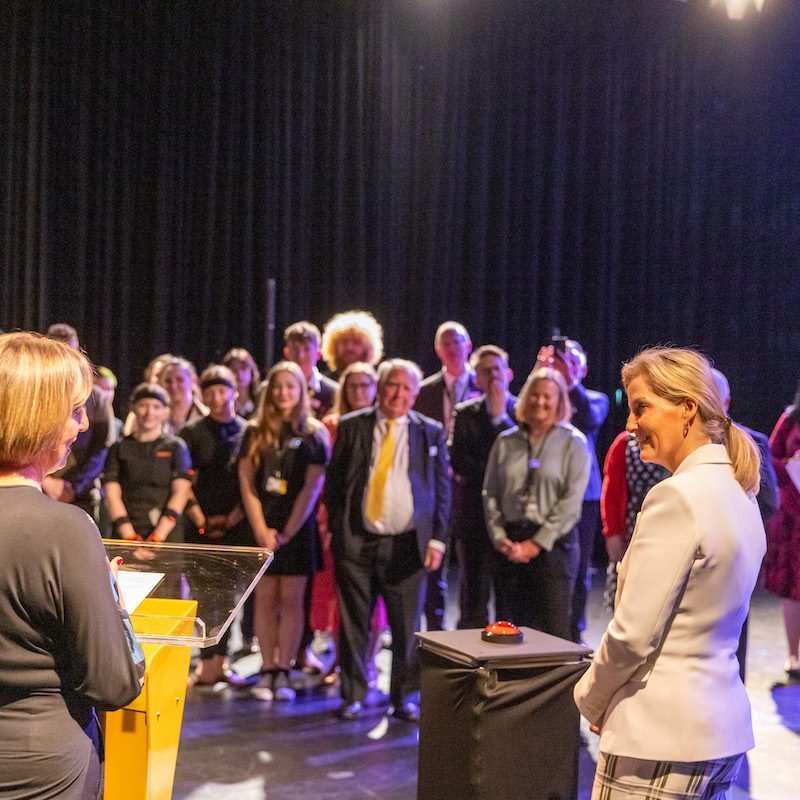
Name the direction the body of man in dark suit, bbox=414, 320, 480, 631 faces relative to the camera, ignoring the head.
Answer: toward the camera

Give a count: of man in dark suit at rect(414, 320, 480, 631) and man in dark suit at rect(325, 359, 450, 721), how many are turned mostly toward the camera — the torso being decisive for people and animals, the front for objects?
2

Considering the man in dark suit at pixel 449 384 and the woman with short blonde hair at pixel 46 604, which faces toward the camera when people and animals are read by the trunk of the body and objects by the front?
the man in dark suit

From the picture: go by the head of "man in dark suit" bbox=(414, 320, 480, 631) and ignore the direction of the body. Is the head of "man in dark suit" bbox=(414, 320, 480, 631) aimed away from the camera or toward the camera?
toward the camera

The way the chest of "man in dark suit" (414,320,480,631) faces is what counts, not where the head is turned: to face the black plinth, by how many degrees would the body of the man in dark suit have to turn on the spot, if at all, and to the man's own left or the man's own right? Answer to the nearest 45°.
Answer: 0° — they already face it

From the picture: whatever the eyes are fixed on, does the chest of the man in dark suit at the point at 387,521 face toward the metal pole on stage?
no

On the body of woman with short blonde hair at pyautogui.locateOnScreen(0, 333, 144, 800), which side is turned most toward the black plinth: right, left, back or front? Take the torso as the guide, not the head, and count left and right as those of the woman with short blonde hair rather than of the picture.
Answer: front

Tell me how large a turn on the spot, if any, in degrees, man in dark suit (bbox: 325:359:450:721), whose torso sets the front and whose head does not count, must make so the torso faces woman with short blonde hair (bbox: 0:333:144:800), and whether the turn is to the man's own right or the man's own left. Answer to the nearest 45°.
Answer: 0° — they already face them

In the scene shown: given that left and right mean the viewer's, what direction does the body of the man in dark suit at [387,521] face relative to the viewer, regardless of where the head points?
facing the viewer

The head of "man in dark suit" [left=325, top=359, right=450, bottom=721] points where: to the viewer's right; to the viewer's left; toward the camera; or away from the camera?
toward the camera

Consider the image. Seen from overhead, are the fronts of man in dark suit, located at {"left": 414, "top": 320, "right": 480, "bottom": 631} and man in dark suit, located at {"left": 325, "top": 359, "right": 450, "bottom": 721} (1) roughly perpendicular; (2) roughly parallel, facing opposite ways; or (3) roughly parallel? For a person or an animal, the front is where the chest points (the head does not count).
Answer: roughly parallel

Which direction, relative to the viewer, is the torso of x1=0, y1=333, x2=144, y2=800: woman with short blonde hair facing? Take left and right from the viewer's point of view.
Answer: facing away from the viewer and to the right of the viewer
